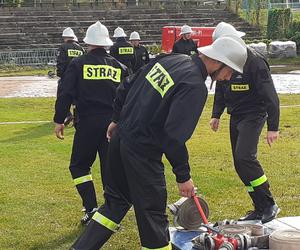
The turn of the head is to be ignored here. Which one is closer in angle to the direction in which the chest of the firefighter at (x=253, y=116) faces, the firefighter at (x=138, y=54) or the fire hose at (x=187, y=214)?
the fire hose

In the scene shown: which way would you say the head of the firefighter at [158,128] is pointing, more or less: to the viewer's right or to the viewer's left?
to the viewer's right

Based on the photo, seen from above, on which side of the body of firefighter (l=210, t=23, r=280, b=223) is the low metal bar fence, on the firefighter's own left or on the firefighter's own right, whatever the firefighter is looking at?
on the firefighter's own right

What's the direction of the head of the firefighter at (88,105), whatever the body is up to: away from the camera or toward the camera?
away from the camera

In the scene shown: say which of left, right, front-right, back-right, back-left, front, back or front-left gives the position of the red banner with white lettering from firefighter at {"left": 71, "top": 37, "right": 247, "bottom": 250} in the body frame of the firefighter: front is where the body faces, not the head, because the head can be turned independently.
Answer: front-left

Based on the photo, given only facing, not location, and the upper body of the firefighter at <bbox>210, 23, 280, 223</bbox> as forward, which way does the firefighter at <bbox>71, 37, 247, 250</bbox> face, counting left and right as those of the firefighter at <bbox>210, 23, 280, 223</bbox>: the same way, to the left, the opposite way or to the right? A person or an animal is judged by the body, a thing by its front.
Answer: the opposite way

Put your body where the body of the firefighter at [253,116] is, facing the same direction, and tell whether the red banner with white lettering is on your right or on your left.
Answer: on your right

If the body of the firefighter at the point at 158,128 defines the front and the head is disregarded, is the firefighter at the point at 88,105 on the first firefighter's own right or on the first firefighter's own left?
on the first firefighter's own left

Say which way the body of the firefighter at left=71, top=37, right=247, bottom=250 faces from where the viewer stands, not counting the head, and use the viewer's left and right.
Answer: facing away from the viewer and to the right of the viewer
